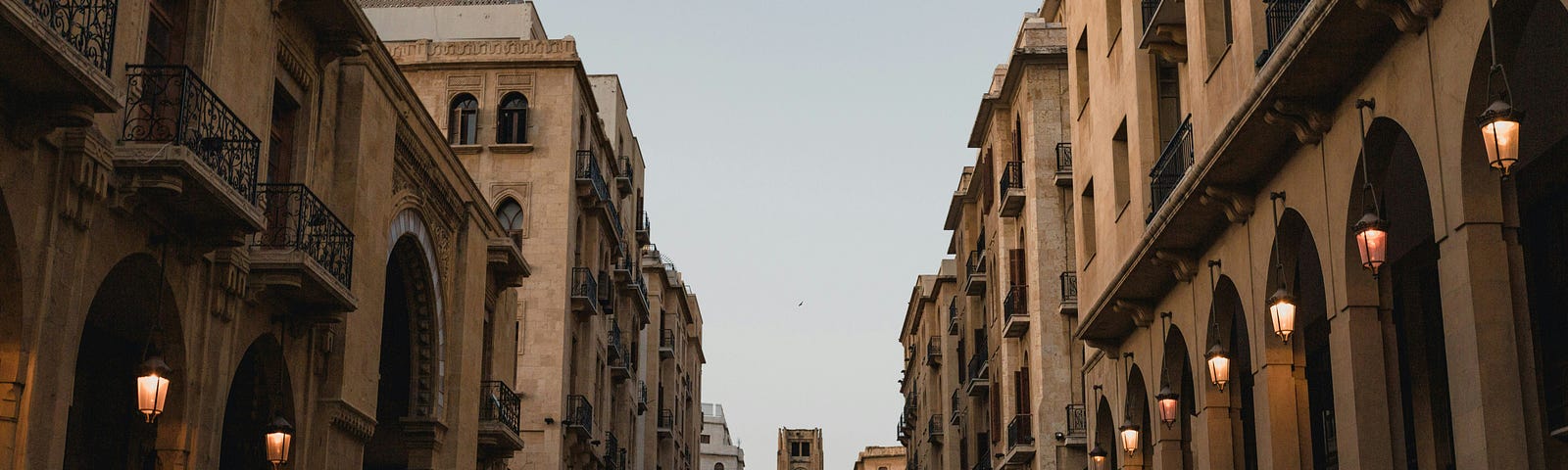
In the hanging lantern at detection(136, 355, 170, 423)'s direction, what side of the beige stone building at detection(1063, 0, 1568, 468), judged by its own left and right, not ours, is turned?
front

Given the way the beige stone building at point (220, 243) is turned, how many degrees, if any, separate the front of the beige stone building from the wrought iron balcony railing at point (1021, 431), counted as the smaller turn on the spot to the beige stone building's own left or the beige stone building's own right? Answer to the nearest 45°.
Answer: approximately 90° to the beige stone building's own left

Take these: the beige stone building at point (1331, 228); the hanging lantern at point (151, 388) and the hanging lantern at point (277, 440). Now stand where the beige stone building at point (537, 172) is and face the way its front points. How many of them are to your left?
0

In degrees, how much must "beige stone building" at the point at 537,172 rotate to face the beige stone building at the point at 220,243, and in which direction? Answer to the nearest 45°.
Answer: approximately 90° to its right

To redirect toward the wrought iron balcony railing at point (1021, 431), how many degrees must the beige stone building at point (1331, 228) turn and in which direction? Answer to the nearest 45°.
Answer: approximately 135° to its right

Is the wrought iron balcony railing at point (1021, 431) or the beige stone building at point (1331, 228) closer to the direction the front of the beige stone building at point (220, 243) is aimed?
the beige stone building

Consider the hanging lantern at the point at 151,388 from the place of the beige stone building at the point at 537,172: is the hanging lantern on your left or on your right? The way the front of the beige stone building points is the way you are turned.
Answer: on your right

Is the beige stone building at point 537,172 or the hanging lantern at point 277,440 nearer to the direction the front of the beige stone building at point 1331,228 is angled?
the hanging lantern

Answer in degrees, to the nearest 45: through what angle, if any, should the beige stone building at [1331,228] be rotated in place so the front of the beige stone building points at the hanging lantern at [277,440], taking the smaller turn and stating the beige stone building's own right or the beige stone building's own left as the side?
approximately 45° to the beige stone building's own right

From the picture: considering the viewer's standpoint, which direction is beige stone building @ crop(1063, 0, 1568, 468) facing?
facing the viewer and to the left of the viewer

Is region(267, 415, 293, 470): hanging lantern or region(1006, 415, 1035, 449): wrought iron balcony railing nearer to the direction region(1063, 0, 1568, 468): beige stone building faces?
the hanging lantern

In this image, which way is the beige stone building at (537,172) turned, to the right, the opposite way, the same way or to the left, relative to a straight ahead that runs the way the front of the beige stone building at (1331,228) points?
the opposite way

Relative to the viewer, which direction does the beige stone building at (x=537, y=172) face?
to the viewer's right

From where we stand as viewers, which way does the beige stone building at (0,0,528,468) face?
facing the viewer and to the right of the viewer

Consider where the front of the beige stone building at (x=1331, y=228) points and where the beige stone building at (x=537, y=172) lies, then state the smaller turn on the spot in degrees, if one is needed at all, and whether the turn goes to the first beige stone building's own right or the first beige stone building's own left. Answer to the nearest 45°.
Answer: approximately 90° to the first beige stone building's own right
